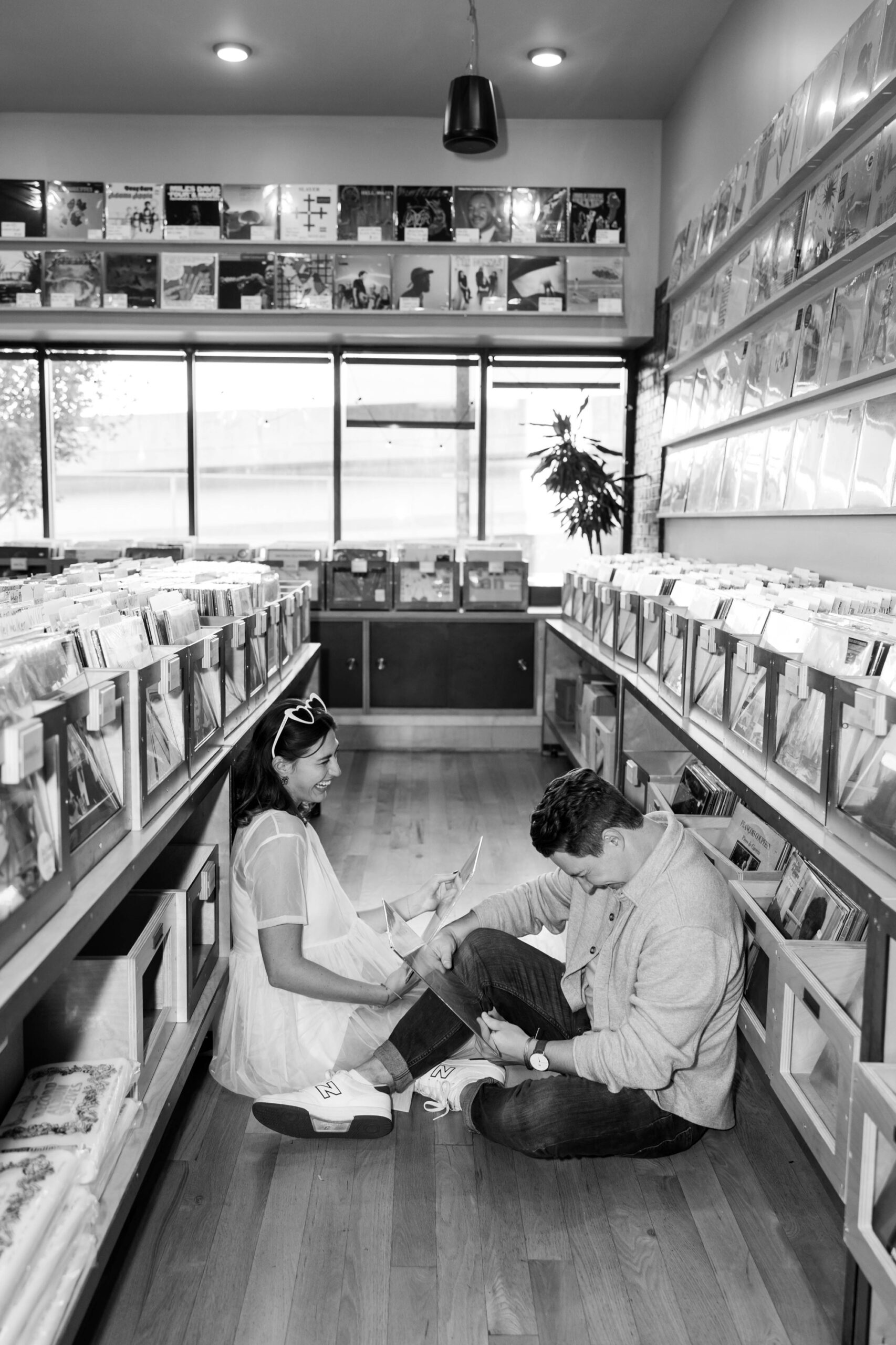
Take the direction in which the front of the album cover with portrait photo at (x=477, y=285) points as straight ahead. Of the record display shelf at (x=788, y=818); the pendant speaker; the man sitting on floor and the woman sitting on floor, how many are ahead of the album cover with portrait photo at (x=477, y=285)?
4

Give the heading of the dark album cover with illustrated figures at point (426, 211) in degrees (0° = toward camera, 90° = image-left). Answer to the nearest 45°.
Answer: approximately 0°

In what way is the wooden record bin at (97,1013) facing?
to the viewer's right

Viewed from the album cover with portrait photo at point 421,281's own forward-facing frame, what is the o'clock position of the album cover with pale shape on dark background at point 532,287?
the album cover with pale shape on dark background at point 532,287 is roughly at 9 o'clock from the album cover with portrait photo at point 421,281.

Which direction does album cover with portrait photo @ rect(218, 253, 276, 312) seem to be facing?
toward the camera

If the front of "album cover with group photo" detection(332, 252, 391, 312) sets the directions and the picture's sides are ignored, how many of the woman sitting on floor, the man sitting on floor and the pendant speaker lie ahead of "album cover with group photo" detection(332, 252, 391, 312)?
3

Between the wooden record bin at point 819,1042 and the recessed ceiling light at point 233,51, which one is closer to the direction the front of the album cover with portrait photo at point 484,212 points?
the wooden record bin

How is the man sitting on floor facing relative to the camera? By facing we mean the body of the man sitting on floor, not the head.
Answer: to the viewer's left

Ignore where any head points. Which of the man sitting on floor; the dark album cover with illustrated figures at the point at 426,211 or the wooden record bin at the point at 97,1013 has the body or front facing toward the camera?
the dark album cover with illustrated figures

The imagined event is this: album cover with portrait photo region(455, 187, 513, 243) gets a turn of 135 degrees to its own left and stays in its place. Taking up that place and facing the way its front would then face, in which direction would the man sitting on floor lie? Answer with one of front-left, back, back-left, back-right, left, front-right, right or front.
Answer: back-right

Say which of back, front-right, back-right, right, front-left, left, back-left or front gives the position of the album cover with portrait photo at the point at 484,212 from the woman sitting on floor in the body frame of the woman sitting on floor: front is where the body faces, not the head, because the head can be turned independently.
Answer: left

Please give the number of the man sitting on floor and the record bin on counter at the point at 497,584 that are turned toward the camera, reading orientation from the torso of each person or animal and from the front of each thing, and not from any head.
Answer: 1

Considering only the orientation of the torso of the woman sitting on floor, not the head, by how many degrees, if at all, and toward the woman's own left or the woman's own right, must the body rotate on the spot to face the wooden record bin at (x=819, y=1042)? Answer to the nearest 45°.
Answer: approximately 45° to the woman's own right

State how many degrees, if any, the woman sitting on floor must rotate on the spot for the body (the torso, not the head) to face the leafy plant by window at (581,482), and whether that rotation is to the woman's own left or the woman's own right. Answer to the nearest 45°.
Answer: approximately 90° to the woman's own left

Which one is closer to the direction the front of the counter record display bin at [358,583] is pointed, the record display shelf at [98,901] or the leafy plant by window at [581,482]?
the record display shelf

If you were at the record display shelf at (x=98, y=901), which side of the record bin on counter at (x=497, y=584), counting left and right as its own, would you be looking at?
front

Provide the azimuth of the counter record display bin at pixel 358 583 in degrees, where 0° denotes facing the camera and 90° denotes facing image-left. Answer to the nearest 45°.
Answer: approximately 0°

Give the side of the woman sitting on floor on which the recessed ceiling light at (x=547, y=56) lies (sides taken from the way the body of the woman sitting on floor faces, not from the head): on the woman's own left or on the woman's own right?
on the woman's own left

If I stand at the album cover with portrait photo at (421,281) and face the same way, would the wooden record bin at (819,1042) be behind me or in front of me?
in front

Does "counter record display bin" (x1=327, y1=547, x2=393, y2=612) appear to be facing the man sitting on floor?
yes

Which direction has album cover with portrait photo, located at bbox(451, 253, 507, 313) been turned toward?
toward the camera
